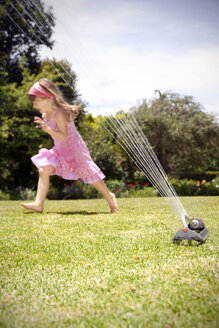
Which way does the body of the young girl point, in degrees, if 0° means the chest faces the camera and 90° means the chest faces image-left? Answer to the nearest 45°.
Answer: approximately 90°

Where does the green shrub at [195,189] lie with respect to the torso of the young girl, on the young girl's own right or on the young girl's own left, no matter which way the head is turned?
on the young girl's own right

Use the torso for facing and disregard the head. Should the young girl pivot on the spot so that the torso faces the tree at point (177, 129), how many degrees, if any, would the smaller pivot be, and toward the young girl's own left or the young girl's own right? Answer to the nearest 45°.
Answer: approximately 135° to the young girl's own right

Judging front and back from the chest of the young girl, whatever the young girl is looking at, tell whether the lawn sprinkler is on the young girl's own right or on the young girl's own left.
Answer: on the young girl's own left

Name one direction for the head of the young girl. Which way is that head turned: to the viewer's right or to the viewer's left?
to the viewer's left
